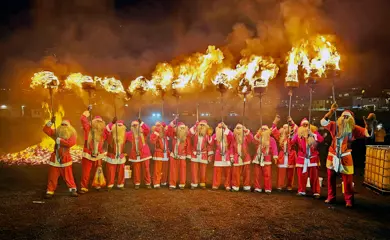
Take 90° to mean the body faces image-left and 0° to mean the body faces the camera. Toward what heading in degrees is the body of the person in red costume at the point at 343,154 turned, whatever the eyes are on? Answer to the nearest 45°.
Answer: approximately 0°

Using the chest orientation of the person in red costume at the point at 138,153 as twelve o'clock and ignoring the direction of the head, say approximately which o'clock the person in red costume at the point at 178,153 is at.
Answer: the person in red costume at the point at 178,153 is roughly at 9 o'clock from the person in red costume at the point at 138,153.

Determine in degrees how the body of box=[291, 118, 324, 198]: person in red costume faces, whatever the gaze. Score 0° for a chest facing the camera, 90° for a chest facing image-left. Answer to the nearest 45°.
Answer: approximately 0°

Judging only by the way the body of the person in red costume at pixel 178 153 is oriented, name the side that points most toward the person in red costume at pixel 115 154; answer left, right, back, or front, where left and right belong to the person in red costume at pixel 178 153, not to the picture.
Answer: right

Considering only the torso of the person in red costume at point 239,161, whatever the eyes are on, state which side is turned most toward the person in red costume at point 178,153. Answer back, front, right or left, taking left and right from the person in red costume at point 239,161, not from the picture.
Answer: right

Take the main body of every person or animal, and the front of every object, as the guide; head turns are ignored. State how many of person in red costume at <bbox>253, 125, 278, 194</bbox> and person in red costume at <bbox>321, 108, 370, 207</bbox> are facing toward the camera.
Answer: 2

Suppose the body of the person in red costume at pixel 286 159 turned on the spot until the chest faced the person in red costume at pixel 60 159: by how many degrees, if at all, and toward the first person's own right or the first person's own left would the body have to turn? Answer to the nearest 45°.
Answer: approximately 45° to the first person's own right
